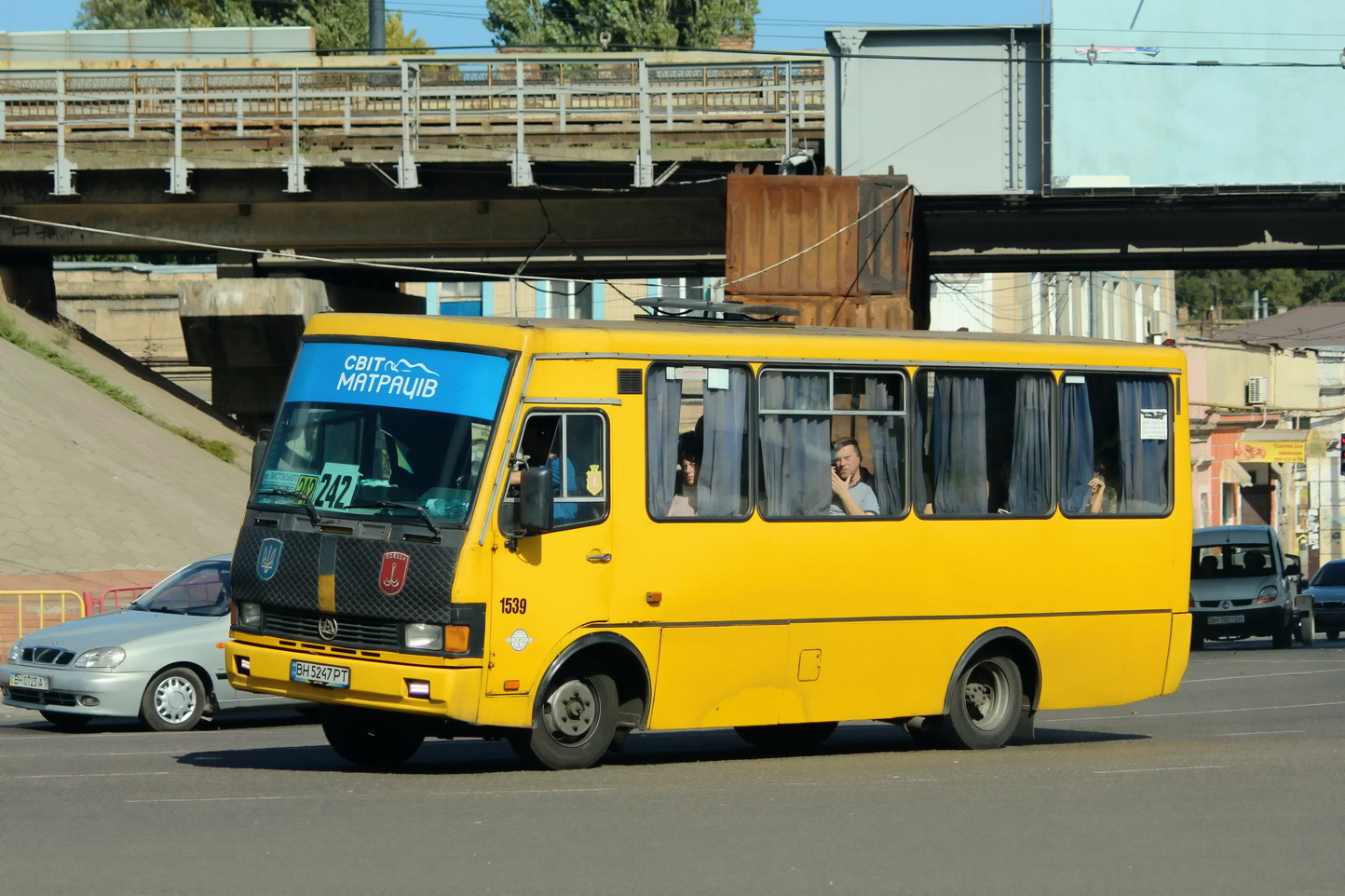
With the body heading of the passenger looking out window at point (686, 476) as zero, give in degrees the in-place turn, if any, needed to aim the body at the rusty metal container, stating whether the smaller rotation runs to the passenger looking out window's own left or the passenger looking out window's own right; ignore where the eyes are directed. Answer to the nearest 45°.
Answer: approximately 135° to the passenger looking out window's own right

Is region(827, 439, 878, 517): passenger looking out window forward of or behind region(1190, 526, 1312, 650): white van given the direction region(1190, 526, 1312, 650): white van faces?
forward

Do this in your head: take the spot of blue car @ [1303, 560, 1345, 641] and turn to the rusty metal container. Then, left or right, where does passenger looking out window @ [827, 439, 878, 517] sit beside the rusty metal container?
left

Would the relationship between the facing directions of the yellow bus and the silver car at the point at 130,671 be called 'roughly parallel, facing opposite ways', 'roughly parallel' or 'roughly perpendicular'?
roughly parallel

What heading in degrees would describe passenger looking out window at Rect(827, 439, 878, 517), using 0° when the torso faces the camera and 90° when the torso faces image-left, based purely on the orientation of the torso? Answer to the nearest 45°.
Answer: approximately 45°

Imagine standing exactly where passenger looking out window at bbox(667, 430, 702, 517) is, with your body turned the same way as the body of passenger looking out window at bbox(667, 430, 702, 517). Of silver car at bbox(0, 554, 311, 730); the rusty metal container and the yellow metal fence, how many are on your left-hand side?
0

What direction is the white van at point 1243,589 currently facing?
toward the camera

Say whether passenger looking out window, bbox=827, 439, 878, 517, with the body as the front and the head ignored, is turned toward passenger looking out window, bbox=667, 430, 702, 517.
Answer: yes

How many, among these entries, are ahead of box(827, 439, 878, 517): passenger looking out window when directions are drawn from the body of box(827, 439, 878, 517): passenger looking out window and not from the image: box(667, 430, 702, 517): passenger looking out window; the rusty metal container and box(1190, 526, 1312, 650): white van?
1

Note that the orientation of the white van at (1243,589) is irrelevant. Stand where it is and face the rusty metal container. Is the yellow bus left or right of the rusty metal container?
left

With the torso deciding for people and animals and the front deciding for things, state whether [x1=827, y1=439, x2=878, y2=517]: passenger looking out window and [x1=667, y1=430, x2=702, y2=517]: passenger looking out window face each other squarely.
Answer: no

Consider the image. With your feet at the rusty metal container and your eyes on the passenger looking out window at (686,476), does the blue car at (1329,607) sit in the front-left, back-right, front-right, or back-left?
back-left

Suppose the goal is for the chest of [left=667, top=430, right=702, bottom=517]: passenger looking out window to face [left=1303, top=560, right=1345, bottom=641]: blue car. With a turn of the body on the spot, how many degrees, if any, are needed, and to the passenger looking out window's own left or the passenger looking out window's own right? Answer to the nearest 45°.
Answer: approximately 180°

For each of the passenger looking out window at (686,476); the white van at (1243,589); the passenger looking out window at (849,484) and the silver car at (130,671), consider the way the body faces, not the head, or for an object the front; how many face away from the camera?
0

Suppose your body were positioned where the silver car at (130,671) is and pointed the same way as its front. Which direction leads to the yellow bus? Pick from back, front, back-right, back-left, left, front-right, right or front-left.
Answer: left

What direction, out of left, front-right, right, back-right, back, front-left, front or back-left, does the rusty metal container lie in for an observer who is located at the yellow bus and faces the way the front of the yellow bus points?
back-right

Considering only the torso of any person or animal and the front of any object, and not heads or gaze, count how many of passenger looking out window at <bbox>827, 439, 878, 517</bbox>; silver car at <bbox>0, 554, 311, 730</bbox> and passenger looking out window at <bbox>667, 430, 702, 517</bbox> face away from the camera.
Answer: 0

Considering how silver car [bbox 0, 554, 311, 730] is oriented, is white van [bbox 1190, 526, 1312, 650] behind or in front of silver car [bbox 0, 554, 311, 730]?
behind

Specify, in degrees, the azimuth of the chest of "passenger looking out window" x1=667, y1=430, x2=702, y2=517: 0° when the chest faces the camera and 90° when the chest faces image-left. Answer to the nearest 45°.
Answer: approximately 45°
